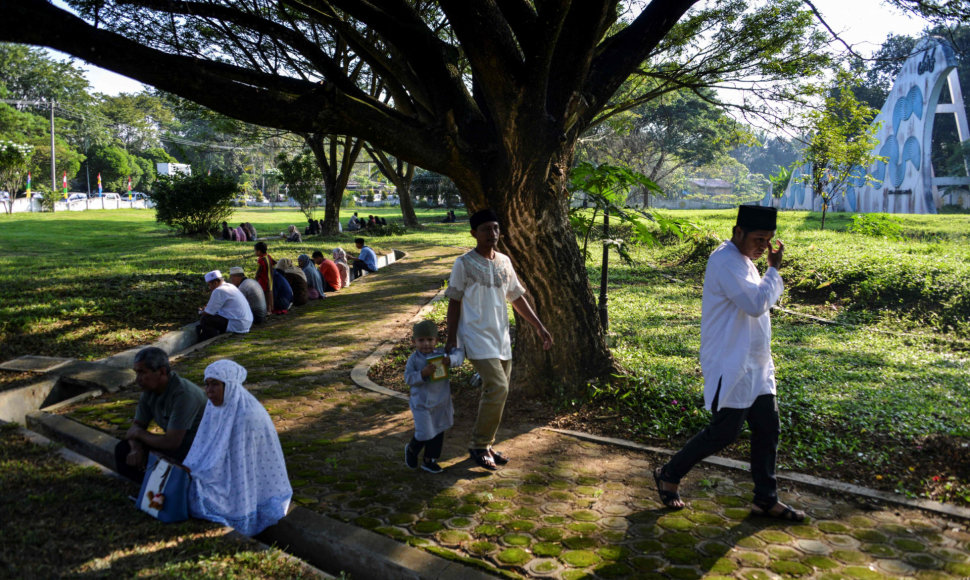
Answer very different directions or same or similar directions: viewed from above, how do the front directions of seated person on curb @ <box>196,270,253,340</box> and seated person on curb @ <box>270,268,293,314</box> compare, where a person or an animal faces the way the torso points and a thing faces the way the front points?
same or similar directions

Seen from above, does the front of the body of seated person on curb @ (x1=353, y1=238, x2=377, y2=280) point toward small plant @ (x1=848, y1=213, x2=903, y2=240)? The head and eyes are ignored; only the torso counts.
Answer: no

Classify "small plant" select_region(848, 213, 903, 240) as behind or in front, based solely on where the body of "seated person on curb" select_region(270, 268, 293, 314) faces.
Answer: behind

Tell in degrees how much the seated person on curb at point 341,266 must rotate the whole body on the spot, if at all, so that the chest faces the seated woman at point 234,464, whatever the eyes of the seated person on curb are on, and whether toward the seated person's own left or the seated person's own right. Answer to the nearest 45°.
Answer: approximately 90° to the seated person's own left

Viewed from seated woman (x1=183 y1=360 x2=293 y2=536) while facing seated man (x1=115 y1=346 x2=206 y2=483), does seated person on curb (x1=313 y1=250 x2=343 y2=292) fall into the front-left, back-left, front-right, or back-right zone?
front-right

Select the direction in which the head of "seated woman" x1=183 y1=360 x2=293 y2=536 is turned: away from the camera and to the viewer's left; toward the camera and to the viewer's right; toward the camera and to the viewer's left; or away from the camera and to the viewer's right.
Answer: toward the camera and to the viewer's left

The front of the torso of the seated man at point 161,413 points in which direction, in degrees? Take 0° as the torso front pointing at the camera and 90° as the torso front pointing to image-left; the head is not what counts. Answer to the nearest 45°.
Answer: approximately 45°

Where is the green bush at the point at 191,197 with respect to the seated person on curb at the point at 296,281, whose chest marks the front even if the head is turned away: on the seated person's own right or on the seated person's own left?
on the seated person's own right

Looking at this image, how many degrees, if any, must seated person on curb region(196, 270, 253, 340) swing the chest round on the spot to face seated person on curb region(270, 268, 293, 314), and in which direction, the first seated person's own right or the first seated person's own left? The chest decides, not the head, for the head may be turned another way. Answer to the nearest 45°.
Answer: approximately 135° to the first seated person's own right

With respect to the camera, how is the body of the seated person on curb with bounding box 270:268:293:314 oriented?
to the viewer's left

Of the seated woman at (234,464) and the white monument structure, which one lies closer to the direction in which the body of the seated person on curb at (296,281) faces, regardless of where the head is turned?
the seated woman

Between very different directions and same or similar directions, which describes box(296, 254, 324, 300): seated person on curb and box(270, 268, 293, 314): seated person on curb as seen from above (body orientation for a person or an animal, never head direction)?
same or similar directions
